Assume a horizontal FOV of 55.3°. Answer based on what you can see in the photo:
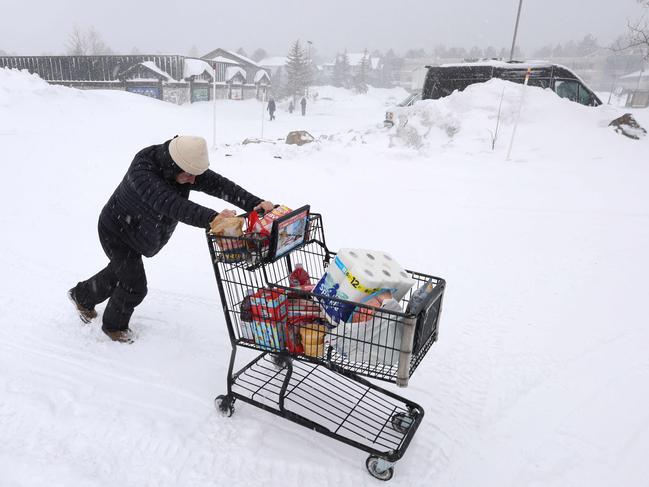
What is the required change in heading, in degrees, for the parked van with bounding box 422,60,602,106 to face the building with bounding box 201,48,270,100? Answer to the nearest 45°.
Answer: approximately 135° to its left

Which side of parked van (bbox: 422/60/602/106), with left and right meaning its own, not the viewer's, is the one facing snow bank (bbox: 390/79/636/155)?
right

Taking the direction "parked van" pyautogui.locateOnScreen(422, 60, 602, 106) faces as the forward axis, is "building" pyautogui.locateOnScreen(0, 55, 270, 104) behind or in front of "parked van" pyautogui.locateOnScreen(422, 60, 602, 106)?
behind

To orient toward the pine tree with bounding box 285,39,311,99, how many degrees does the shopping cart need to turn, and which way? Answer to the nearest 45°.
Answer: approximately 135° to its left

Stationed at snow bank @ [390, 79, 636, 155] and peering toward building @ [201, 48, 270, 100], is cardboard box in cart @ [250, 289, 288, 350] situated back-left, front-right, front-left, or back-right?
back-left

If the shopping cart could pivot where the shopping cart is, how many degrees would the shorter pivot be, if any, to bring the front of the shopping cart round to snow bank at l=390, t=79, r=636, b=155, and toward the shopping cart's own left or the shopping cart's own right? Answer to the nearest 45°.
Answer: approximately 135° to the shopping cart's own left

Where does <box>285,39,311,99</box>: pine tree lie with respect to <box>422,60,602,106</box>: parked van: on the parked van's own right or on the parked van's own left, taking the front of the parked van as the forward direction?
on the parked van's own left

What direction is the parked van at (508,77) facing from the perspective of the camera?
to the viewer's right

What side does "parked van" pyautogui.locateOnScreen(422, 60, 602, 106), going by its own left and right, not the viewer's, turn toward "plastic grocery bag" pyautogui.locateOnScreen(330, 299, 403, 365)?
right

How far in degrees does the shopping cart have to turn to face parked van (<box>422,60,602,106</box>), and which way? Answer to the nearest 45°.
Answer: approximately 135° to its left

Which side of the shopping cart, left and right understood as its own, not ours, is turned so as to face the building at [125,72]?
back
